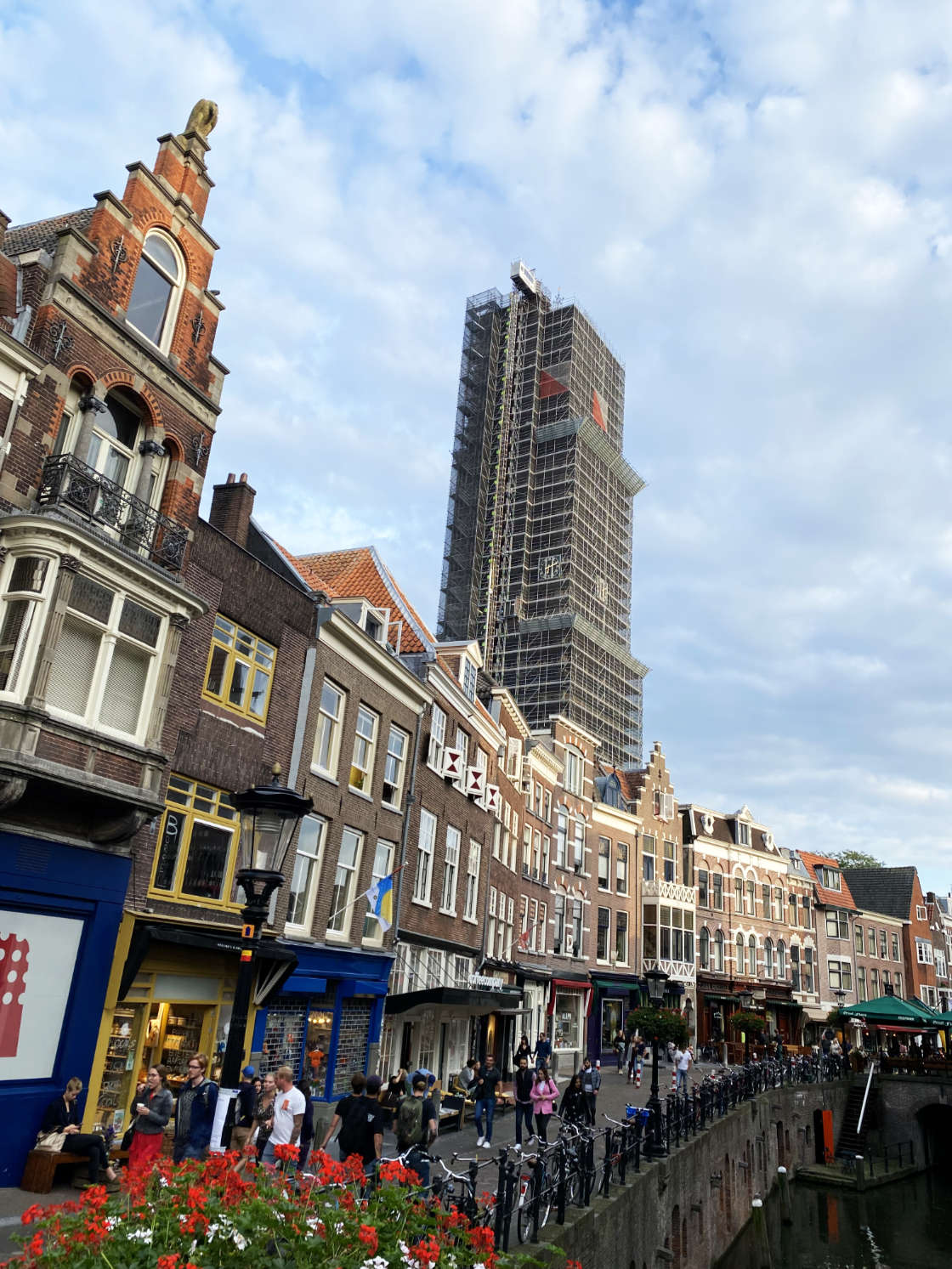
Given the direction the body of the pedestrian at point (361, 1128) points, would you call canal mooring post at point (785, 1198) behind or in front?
in front

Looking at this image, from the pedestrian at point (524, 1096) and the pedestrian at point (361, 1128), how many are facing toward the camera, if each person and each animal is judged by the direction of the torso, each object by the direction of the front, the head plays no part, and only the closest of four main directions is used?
1

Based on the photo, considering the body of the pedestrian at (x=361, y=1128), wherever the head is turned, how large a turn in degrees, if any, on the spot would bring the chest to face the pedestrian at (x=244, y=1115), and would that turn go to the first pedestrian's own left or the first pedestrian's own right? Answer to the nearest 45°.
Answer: approximately 45° to the first pedestrian's own left

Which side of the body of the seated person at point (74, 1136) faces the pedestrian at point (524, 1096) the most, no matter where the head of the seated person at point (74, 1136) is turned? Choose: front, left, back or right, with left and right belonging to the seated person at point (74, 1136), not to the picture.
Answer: left

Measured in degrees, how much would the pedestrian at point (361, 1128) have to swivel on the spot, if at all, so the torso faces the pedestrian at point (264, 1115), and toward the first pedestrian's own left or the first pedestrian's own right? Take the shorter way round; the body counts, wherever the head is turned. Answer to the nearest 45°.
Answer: approximately 45° to the first pedestrian's own left

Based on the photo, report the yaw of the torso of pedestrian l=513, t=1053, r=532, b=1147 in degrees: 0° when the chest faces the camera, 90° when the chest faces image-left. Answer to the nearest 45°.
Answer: approximately 0°

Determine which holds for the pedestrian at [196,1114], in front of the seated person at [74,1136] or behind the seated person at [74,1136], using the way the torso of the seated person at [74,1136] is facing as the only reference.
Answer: in front

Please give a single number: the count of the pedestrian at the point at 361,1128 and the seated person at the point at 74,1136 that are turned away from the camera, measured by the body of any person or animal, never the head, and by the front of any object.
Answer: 1

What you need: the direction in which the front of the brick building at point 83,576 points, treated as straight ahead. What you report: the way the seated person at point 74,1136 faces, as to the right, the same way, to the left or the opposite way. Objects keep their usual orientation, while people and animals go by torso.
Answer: the same way

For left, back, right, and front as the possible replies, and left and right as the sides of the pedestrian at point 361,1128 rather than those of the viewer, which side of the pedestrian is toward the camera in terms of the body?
back

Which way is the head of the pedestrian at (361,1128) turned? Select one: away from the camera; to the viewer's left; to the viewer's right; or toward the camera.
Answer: away from the camera

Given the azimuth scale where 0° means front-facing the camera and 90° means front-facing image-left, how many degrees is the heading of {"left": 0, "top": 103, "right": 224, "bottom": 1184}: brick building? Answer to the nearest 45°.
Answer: approximately 315°

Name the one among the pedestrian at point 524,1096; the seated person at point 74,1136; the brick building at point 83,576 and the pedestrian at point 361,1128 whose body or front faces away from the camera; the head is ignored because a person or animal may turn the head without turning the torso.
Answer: the pedestrian at point 361,1128

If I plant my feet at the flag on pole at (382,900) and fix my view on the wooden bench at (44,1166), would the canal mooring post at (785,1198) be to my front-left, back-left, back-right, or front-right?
back-left

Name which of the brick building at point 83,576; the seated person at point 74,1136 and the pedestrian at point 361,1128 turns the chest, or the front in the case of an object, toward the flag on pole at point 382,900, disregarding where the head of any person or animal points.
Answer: the pedestrian at point 361,1128

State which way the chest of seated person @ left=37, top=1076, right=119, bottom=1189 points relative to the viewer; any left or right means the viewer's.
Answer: facing the viewer and to the right of the viewer

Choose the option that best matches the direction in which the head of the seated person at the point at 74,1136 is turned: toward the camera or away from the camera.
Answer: toward the camera

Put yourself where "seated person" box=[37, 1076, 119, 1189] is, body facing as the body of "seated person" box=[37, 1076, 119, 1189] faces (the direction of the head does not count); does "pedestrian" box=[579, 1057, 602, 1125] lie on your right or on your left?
on your left
